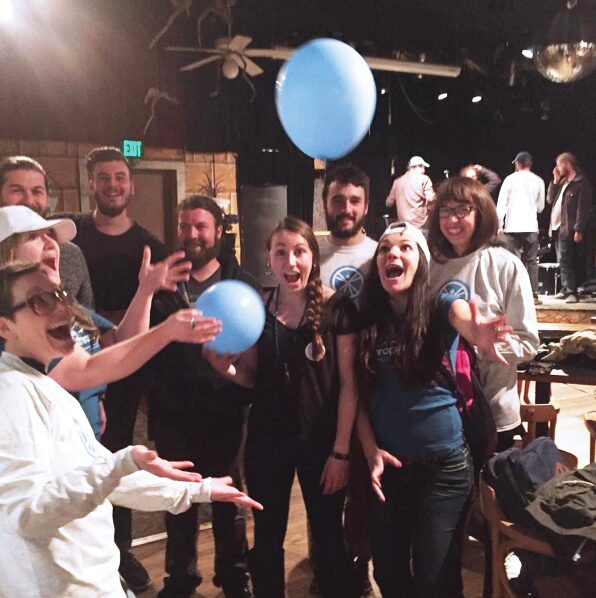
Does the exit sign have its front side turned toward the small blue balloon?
yes

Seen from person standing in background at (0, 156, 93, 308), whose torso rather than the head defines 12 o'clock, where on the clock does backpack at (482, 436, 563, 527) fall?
The backpack is roughly at 10 o'clock from the person standing in background.

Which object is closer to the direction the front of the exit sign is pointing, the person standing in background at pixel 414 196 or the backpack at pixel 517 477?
the backpack

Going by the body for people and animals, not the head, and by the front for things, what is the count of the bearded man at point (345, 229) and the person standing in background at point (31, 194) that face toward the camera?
2

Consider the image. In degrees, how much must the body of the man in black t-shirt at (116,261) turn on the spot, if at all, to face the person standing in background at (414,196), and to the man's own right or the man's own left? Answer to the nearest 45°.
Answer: approximately 135° to the man's own left
